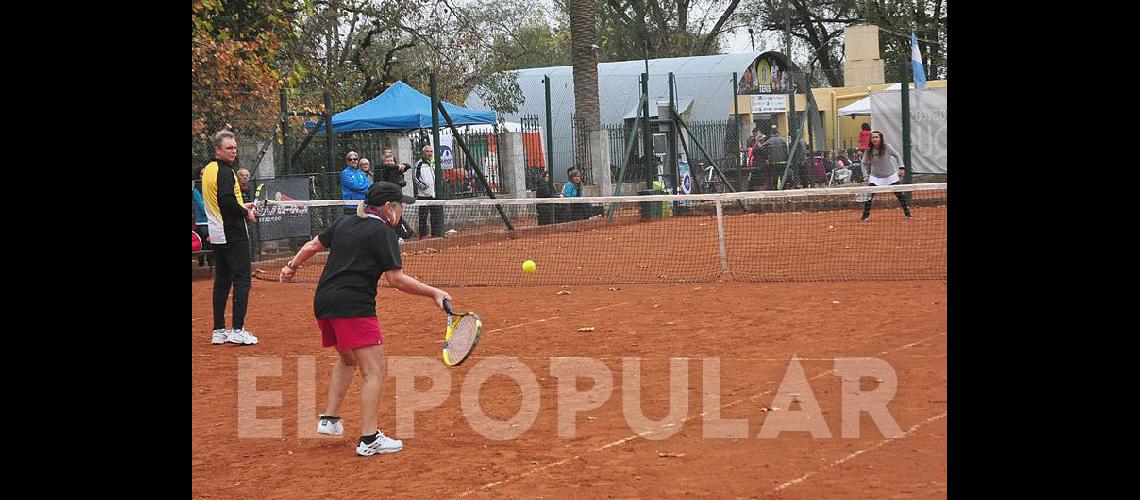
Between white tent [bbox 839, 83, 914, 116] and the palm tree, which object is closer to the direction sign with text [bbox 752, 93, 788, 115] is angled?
the palm tree

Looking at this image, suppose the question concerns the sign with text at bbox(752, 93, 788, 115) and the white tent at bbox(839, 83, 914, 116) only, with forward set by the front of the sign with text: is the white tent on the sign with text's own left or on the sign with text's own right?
on the sign with text's own left

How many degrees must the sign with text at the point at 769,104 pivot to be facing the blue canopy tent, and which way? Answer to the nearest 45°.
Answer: approximately 45° to its right

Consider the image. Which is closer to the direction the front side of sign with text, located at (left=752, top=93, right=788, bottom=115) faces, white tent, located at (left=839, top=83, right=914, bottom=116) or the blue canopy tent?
the blue canopy tent

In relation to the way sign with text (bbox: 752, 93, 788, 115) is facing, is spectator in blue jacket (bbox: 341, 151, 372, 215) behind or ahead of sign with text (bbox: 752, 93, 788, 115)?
ahead

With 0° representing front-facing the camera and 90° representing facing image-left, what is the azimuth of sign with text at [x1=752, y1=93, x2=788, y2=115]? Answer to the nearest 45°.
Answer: approximately 0°

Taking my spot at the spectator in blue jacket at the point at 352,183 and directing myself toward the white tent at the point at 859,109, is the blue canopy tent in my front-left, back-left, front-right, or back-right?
front-left

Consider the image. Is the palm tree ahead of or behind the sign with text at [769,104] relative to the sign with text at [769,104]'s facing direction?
ahead
